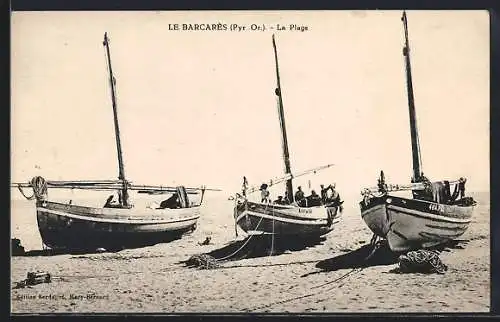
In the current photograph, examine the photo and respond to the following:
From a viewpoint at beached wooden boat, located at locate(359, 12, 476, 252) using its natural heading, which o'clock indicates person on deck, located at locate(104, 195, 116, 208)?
The person on deck is roughly at 1 o'clock from the beached wooden boat.

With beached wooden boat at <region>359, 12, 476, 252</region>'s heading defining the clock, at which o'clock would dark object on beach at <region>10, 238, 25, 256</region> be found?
The dark object on beach is roughly at 1 o'clock from the beached wooden boat.

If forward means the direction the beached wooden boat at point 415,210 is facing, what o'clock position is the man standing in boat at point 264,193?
The man standing in boat is roughly at 1 o'clock from the beached wooden boat.

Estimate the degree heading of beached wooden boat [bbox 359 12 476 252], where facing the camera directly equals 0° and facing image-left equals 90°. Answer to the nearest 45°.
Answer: approximately 45°

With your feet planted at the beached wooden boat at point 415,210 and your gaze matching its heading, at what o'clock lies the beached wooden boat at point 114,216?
the beached wooden boat at point 114,216 is roughly at 1 o'clock from the beached wooden boat at point 415,210.

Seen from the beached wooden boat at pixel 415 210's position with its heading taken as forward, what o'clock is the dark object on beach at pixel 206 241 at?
The dark object on beach is roughly at 1 o'clock from the beached wooden boat.
